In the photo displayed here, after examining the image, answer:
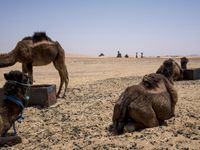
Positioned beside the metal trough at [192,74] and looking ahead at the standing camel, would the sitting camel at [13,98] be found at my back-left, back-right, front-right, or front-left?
front-left

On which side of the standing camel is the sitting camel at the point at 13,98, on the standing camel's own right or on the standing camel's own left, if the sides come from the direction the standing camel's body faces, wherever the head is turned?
on the standing camel's own left

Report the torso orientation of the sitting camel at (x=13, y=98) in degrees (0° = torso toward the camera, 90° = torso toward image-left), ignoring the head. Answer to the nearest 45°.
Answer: approximately 270°

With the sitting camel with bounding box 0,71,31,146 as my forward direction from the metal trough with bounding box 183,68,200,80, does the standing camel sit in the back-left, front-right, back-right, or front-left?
front-right

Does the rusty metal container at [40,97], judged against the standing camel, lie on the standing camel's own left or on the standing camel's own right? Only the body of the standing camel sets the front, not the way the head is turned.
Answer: on the standing camel's own left

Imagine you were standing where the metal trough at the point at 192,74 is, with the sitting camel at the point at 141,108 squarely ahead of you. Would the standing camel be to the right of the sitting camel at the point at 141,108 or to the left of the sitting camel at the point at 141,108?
right

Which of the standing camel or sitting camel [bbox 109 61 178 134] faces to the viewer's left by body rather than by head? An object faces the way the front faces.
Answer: the standing camel

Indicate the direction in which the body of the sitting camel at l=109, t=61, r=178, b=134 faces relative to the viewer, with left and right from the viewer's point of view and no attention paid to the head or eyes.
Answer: facing away from the viewer and to the right of the viewer

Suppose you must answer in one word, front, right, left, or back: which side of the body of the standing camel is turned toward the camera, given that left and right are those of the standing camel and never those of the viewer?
left

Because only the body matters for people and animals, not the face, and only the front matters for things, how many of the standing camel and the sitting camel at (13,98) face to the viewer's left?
1

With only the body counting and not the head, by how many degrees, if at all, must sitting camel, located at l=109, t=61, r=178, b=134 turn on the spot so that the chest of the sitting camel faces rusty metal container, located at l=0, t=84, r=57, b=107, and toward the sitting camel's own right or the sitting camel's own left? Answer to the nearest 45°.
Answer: approximately 90° to the sitting camel's own left

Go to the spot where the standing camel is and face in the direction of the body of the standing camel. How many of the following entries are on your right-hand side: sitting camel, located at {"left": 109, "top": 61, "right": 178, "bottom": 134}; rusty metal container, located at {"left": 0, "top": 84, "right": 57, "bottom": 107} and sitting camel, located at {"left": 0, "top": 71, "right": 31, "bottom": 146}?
0

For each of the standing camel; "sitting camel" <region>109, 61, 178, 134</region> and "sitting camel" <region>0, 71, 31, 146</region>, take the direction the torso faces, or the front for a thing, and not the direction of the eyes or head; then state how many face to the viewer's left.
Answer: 1
